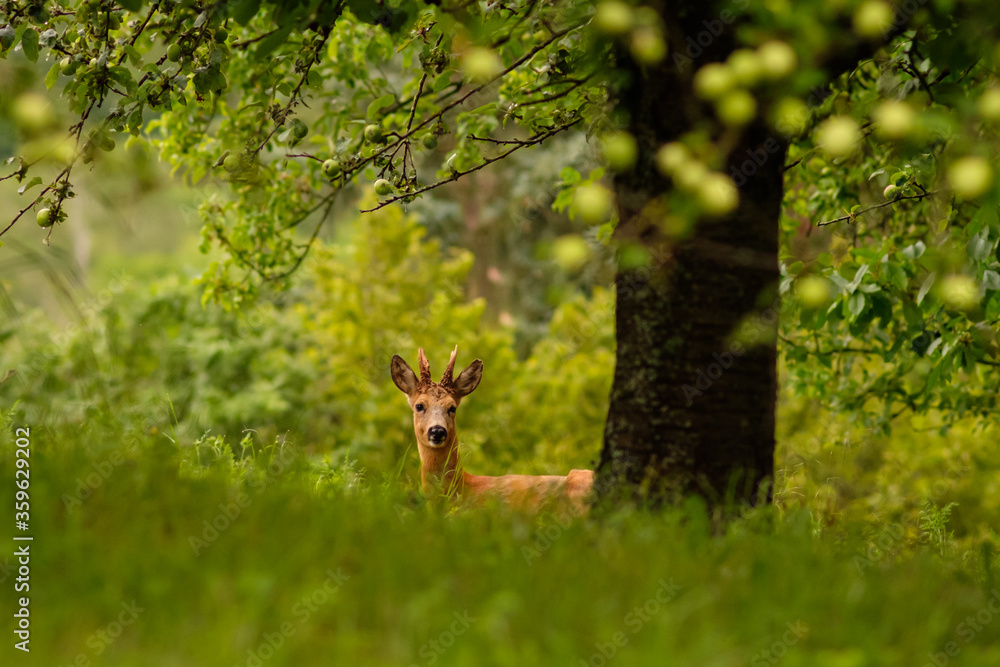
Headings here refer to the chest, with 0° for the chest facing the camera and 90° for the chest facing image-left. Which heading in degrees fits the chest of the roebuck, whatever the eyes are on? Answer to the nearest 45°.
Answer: approximately 90°

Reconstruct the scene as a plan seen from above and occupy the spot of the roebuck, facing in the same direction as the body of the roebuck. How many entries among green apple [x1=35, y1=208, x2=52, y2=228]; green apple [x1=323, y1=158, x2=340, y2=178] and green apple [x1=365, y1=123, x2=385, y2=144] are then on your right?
0

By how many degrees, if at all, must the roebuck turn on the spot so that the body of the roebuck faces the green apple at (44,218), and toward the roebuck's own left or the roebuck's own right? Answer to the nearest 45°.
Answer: approximately 45° to the roebuck's own left
